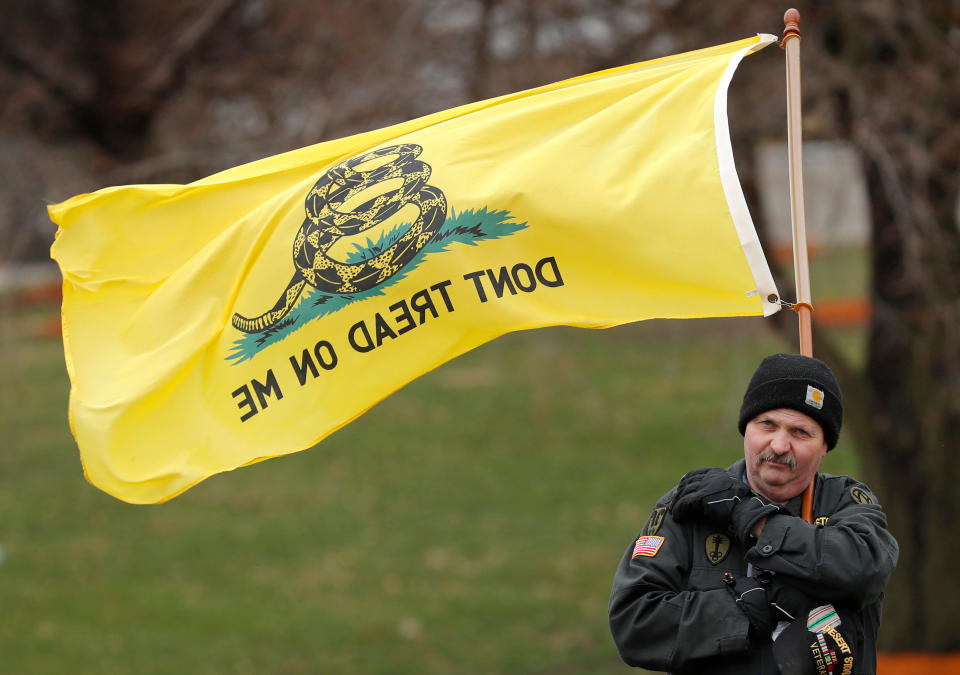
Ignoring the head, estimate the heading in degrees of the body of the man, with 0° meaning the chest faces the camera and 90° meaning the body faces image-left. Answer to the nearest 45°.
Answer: approximately 0°

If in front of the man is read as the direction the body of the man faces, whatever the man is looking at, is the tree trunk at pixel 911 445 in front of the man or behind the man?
behind
